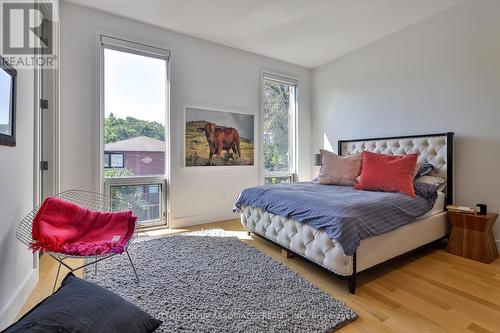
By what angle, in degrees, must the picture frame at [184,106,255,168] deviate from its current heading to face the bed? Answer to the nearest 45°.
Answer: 0° — it already faces it

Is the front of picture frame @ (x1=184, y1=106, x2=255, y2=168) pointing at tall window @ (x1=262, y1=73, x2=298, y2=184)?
no

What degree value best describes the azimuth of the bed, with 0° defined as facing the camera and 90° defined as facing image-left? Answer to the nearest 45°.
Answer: approximately 45°

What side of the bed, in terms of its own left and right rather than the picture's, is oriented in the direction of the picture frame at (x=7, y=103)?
front

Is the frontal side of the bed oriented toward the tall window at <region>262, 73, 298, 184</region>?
no

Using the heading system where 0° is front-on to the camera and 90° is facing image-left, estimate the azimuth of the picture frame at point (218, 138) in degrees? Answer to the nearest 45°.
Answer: approximately 315°

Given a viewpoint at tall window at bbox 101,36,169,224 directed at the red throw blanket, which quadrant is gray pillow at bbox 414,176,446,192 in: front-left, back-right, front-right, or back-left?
front-left

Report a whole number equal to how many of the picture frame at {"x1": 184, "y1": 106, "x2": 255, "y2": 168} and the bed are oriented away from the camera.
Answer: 0

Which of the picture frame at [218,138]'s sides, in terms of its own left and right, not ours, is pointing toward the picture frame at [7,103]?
right

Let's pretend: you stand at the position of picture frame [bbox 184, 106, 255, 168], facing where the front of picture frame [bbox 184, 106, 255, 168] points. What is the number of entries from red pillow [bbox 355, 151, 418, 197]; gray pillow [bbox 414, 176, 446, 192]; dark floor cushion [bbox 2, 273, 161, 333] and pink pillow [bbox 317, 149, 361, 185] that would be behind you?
0

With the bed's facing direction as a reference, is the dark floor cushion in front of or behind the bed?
in front

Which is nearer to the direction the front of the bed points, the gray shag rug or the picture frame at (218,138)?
the gray shag rug

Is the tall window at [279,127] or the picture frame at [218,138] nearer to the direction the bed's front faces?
the picture frame

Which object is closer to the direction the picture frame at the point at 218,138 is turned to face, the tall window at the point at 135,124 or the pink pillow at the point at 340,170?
the pink pillow

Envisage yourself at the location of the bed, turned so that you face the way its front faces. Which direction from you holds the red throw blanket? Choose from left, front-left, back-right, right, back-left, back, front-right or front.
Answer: front
